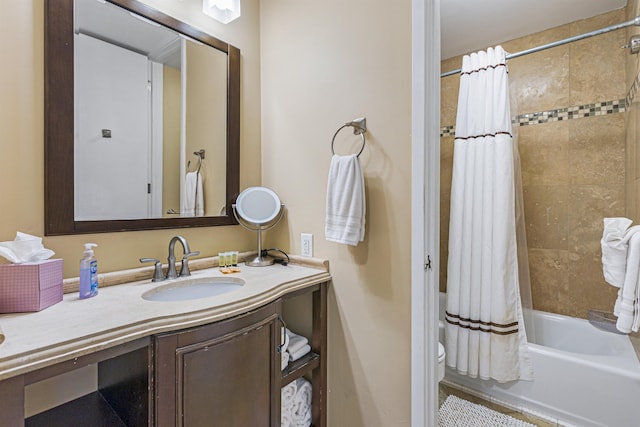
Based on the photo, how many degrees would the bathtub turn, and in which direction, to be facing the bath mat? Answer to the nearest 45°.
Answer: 0° — it already faces it

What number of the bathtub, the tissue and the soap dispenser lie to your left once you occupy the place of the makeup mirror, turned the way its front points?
1

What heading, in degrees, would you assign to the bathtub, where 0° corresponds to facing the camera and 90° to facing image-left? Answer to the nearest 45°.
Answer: approximately 45°

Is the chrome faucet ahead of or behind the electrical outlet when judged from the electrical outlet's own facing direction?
ahead

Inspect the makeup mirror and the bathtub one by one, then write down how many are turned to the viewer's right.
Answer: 0

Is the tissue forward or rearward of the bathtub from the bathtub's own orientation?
forward
